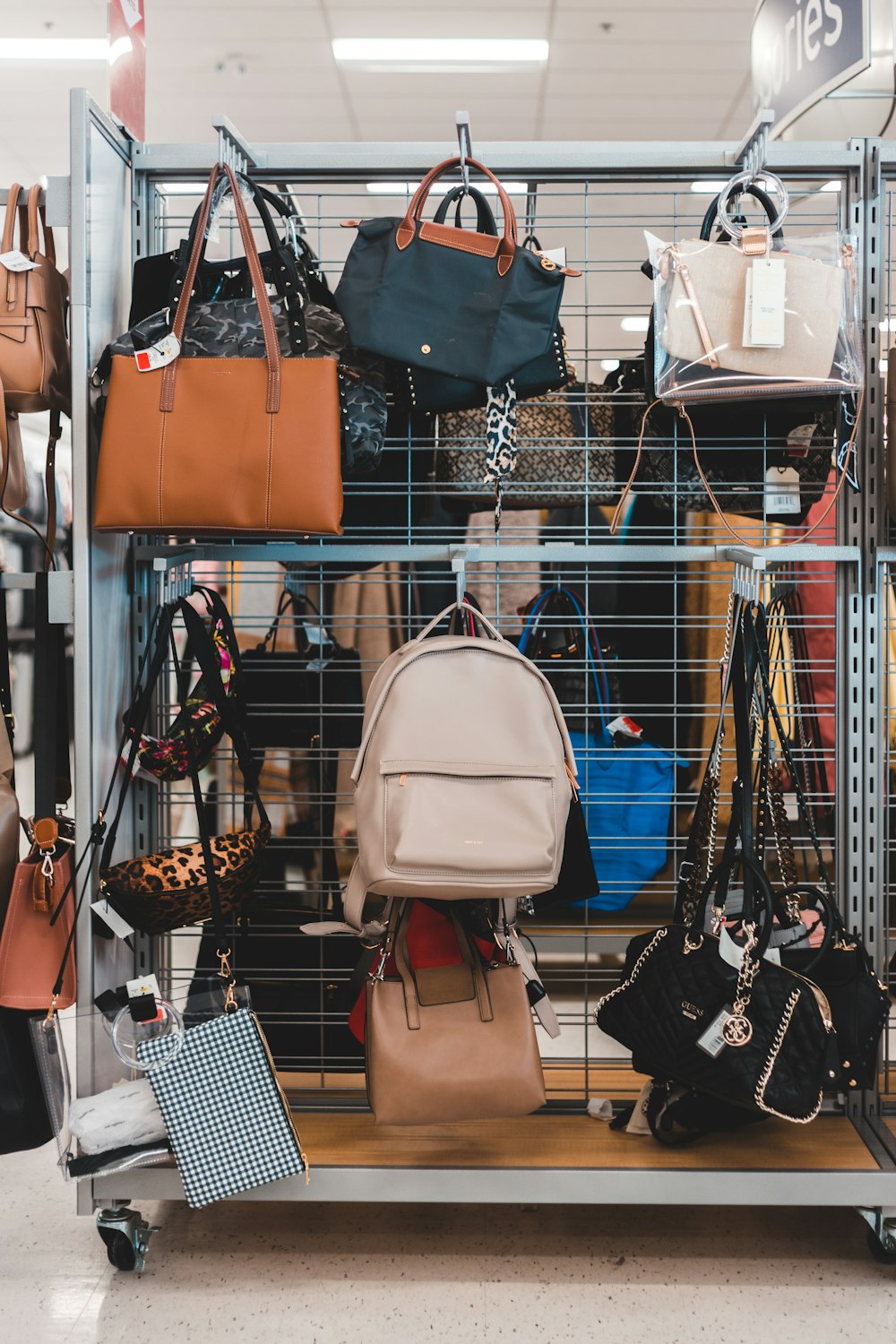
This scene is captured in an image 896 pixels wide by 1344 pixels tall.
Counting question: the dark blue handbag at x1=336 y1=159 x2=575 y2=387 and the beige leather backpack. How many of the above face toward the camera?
2

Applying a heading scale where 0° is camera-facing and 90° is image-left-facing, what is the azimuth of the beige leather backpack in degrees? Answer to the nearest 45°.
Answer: approximately 0°

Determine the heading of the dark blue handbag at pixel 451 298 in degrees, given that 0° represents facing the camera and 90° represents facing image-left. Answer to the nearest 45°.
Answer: approximately 0°

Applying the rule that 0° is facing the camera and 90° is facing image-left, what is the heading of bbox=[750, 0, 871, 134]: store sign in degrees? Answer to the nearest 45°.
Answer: approximately 45°
